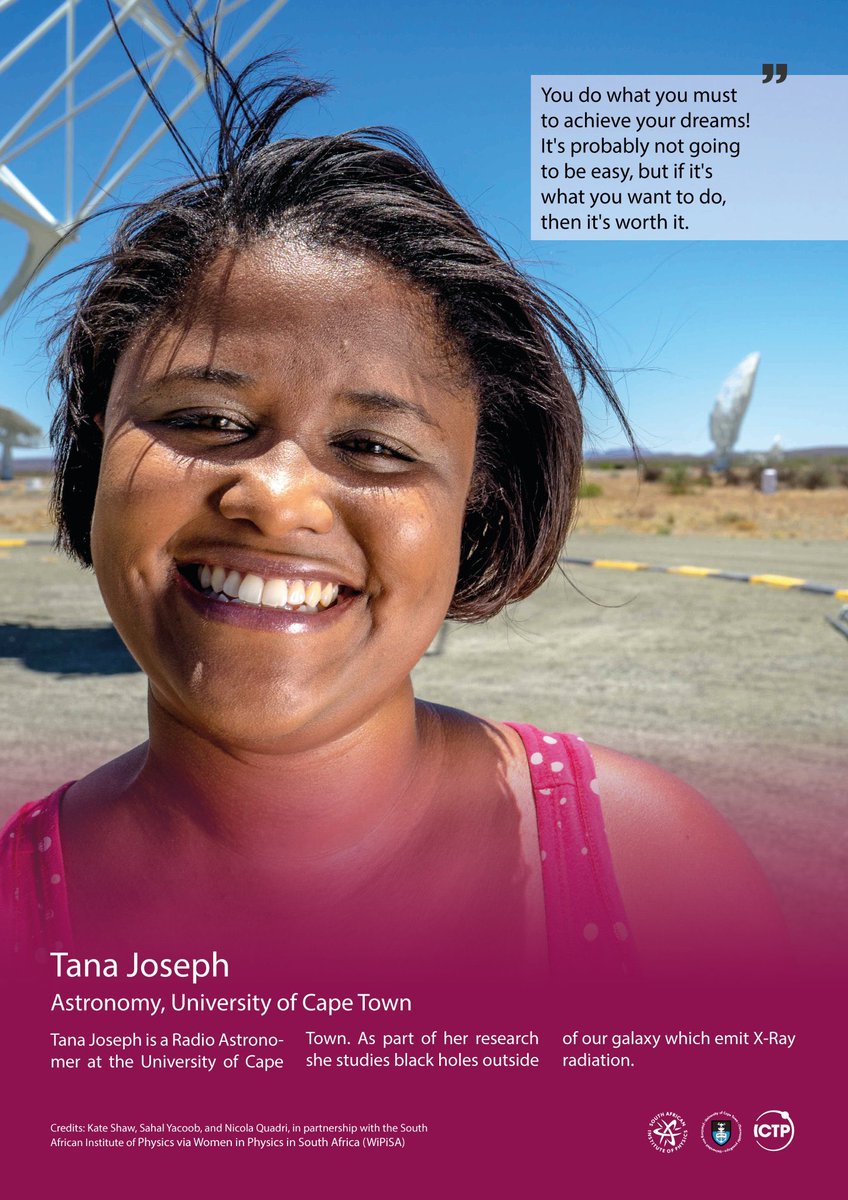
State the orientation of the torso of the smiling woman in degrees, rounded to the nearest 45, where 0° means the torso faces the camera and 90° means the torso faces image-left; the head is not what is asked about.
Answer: approximately 0°

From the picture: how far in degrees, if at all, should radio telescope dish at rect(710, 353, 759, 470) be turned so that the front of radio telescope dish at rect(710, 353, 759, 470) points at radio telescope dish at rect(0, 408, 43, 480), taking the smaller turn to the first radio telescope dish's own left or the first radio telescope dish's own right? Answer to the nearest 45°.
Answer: approximately 45° to the first radio telescope dish's own left

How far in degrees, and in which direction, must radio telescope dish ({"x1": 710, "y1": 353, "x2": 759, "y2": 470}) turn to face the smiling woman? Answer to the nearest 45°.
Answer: approximately 90° to its left

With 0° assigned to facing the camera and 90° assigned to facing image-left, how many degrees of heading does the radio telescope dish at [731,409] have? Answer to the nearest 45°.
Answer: approximately 90°

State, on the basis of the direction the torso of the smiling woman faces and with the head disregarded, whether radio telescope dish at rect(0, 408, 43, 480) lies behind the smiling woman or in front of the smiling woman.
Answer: behind
